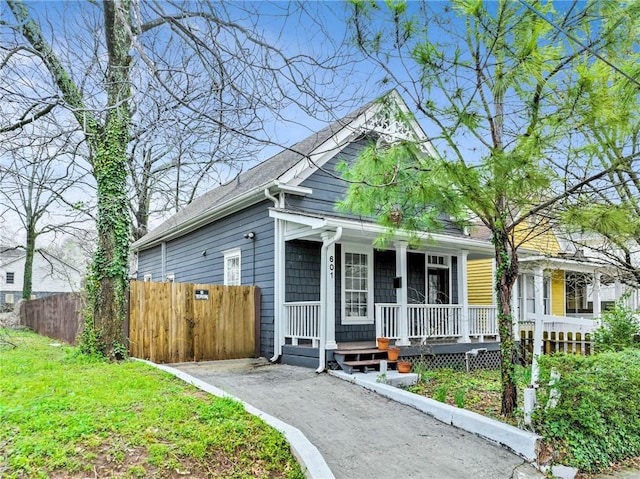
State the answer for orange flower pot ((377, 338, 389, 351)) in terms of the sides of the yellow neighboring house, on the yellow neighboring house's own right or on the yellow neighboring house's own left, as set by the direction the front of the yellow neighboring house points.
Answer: on the yellow neighboring house's own right

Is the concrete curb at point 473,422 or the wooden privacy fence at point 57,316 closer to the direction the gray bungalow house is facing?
the concrete curb

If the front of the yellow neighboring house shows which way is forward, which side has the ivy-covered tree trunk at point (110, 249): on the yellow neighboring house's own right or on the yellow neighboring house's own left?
on the yellow neighboring house's own right

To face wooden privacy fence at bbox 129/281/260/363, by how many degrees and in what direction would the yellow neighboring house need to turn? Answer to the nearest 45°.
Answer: approximately 90° to its right

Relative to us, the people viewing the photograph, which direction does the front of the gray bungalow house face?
facing the viewer and to the right of the viewer

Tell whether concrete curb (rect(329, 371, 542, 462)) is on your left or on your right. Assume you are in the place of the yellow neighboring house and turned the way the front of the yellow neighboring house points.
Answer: on your right

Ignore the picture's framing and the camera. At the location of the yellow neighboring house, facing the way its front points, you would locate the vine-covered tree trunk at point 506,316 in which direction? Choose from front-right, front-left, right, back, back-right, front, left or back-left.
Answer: front-right

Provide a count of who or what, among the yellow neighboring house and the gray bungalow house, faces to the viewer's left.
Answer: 0

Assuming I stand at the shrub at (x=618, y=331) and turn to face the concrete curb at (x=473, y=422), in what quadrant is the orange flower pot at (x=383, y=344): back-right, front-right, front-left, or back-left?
front-right

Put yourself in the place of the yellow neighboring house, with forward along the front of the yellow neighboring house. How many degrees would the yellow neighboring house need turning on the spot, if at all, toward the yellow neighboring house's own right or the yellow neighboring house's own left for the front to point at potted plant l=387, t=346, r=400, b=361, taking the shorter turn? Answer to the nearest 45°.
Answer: approximately 45° to the yellow neighboring house's own right
